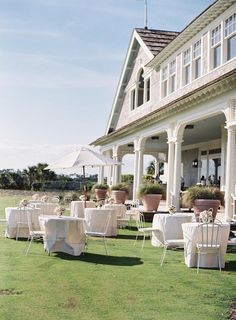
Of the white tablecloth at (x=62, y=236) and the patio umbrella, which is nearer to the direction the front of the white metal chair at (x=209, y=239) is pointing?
the patio umbrella

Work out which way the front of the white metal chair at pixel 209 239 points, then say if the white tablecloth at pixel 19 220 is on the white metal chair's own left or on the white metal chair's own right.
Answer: on the white metal chair's own left

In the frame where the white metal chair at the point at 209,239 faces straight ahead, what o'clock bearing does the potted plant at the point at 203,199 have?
The potted plant is roughly at 12 o'clock from the white metal chair.

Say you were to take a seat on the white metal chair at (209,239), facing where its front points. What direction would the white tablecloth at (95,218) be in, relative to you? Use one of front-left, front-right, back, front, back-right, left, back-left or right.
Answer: front-left

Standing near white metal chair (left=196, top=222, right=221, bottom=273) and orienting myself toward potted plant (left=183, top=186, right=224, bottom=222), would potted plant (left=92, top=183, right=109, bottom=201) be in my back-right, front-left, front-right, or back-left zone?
front-left

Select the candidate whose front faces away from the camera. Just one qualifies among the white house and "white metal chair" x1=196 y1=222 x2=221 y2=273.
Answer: the white metal chair

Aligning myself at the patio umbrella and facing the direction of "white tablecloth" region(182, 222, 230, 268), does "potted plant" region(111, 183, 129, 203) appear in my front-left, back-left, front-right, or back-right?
back-left

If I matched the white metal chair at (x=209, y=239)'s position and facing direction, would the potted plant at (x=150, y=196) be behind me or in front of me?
in front

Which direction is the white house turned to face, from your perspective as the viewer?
facing the viewer and to the left of the viewer

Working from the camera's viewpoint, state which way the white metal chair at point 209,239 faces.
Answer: facing away from the viewer

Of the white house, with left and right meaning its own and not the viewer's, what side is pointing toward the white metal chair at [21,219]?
front

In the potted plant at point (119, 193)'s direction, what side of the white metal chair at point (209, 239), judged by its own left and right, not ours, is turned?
front

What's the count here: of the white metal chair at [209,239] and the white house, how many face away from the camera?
1
